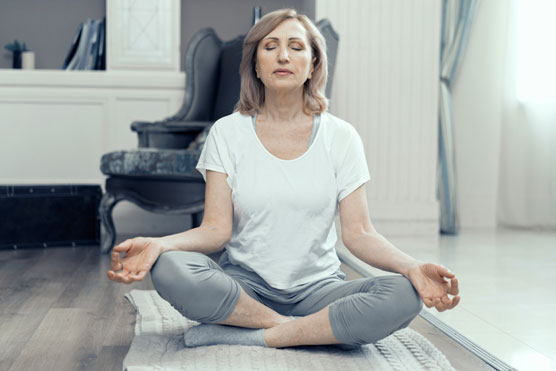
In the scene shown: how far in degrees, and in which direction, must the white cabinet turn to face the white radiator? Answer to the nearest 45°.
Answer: approximately 90° to its left

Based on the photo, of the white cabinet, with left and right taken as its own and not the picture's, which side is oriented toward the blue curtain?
left

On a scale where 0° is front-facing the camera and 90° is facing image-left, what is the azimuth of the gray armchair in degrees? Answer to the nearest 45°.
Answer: approximately 45°

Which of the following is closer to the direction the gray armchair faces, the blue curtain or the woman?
the woman

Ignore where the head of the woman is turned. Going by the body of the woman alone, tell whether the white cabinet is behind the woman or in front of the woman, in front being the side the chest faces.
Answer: behind

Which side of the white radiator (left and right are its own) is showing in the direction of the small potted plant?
right

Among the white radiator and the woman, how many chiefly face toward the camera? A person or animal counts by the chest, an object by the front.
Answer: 2

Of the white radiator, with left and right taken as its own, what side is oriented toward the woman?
front

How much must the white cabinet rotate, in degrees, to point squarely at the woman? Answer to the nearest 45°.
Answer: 0° — it already faces them

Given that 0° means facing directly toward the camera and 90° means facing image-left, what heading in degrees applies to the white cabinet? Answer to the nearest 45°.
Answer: approximately 0°

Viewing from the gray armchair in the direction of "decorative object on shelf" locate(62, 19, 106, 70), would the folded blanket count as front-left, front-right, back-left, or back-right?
back-left
